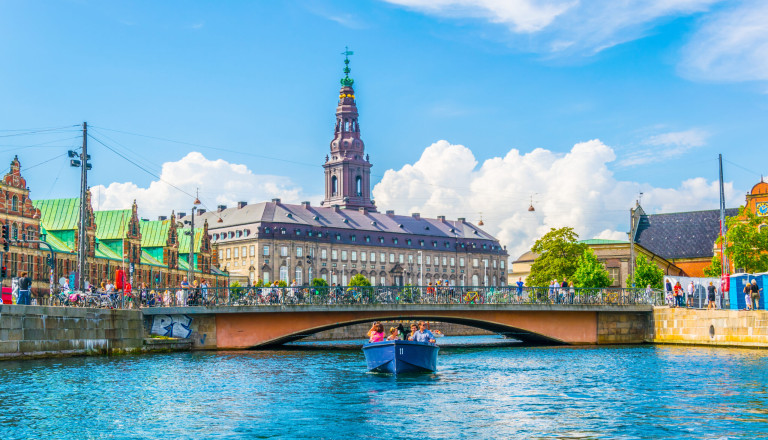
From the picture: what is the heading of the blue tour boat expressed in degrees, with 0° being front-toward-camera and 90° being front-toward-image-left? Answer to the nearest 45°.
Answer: approximately 0°
